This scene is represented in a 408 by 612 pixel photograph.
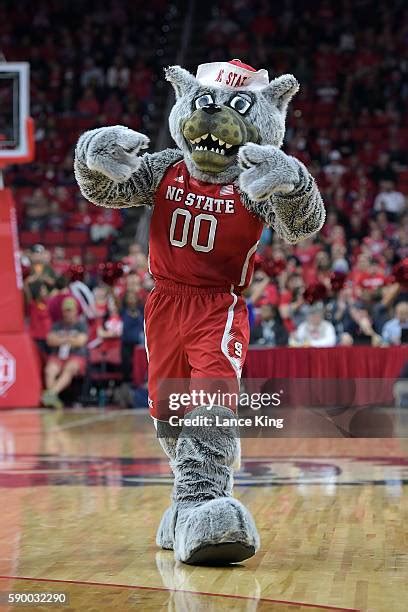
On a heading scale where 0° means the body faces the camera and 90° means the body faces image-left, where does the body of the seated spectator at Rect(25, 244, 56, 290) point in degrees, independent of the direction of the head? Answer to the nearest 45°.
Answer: approximately 0°

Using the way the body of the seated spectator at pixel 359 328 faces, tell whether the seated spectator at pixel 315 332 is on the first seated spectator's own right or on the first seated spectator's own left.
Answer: on the first seated spectator's own right

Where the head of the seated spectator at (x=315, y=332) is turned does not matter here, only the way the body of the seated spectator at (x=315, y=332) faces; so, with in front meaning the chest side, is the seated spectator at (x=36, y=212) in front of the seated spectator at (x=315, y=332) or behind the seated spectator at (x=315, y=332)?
behind

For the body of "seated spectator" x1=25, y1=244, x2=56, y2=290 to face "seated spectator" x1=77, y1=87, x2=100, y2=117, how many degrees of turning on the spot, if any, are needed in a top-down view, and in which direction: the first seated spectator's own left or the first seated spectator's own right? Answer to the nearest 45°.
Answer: approximately 180°

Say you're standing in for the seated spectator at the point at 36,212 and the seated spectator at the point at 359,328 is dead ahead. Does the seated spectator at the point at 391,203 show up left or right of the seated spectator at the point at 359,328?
left

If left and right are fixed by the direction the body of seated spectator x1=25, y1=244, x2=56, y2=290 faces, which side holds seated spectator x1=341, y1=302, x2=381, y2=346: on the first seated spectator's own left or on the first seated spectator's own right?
on the first seated spectator's own left

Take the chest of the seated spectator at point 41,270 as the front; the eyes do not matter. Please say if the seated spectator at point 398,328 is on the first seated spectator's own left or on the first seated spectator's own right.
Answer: on the first seated spectator's own left
